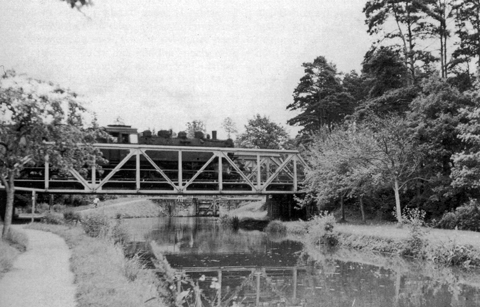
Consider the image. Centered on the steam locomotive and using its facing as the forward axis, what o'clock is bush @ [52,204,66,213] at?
The bush is roughly at 8 o'clock from the steam locomotive.

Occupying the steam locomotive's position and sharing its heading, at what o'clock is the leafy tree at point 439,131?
The leafy tree is roughly at 1 o'clock from the steam locomotive.

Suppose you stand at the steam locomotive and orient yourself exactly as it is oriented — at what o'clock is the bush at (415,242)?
The bush is roughly at 2 o'clock from the steam locomotive.

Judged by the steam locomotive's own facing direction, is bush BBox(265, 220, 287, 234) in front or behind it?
in front

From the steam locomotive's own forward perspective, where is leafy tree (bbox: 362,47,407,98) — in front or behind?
in front

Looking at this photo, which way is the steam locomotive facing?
to the viewer's right

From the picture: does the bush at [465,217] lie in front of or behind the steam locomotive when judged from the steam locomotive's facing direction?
in front

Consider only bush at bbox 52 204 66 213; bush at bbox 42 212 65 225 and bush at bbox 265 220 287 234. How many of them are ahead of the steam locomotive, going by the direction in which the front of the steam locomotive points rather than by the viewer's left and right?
1
